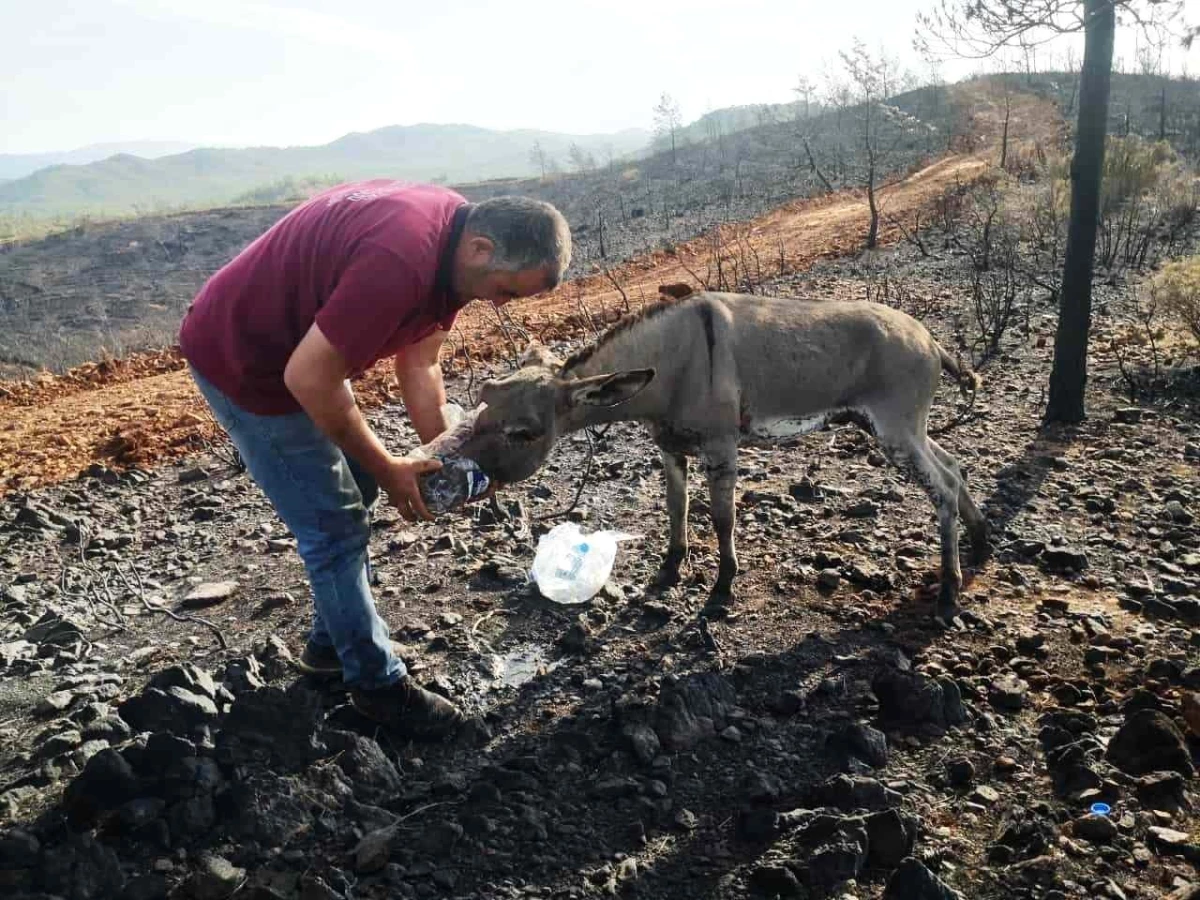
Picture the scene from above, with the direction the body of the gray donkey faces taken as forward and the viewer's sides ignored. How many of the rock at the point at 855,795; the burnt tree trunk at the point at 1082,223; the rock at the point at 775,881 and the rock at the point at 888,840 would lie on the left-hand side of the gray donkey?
3

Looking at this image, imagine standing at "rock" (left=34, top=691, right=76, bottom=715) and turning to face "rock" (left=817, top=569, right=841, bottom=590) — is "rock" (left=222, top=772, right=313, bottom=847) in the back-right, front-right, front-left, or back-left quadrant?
front-right

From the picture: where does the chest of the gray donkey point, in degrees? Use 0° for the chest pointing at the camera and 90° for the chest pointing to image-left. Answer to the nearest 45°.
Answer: approximately 90°

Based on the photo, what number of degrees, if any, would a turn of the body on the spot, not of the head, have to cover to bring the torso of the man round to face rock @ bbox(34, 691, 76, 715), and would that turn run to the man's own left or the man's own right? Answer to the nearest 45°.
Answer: approximately 135° to the man's own left

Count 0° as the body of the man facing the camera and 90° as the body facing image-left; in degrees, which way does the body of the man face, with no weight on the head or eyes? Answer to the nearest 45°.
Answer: approximately 270°

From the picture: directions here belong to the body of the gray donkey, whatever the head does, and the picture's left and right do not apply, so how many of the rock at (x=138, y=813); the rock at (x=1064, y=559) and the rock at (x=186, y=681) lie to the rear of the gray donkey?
1

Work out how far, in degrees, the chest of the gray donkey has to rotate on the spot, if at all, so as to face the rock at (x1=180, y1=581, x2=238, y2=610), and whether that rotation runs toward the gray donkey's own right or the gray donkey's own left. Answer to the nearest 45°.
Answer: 0° — it already faces it

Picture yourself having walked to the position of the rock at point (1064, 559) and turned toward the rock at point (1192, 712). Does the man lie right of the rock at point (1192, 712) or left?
right

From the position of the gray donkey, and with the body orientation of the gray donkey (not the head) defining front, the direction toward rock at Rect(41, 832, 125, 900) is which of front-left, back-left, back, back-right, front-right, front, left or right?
front-left

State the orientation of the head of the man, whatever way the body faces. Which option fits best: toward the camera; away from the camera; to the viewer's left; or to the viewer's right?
to the viewer's right

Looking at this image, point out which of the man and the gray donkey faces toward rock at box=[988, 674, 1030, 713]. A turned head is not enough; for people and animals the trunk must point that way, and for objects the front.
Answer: the man

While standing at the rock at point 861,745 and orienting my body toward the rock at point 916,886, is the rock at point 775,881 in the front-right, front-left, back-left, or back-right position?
front-right

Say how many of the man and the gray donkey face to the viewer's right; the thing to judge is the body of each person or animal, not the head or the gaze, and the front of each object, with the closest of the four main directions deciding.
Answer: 1
